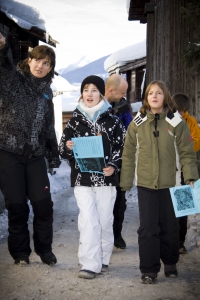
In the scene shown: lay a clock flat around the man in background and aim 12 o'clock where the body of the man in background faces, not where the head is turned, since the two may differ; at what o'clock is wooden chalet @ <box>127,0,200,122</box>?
The wooden chalet is roughly at 8 o'clock from the man in background.

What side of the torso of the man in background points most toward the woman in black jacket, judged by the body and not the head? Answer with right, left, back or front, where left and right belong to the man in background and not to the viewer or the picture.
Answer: right

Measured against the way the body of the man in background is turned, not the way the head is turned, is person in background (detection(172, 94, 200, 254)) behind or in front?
in front

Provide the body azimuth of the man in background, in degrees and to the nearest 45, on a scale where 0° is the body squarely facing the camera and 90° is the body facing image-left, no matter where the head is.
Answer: approximately 315°

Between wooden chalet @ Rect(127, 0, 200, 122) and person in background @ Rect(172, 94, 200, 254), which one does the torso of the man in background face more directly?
the person in background

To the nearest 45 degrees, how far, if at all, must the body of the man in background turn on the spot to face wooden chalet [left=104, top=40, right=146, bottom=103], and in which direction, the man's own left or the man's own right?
approximately 135° to the man's own left
